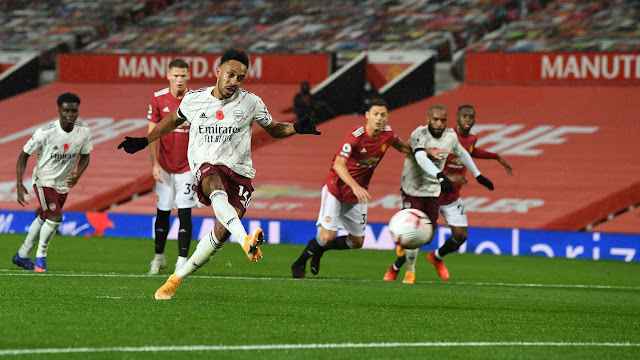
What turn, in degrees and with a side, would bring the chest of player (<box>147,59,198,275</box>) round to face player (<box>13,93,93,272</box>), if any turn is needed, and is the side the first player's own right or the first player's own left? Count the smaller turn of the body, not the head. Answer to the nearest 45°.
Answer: approximately 135° to the first player's own right

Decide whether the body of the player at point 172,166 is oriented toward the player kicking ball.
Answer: yes

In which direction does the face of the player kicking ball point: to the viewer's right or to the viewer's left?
to the viewer's right

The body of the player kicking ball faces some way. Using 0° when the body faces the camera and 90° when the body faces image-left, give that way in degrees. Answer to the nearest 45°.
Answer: approximately 0°

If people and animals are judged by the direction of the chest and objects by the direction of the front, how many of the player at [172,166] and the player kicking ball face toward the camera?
2

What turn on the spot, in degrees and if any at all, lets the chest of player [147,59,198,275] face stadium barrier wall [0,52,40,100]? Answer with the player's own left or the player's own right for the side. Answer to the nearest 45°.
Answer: approximately 180°

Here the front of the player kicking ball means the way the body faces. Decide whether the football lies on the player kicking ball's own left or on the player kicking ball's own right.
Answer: on the player kicking ball's own left

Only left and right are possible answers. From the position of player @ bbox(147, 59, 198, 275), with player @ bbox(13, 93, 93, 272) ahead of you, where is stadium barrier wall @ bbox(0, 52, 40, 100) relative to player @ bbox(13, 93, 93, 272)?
right

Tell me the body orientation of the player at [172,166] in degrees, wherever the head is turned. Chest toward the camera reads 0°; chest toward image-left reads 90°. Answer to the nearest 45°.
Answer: approximately 0°

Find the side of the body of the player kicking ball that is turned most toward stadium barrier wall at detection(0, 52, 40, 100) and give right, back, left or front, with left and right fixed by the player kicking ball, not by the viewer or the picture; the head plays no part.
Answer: back
